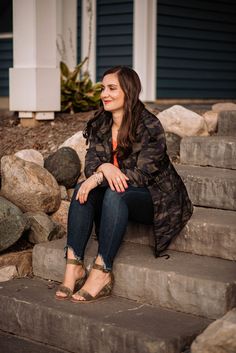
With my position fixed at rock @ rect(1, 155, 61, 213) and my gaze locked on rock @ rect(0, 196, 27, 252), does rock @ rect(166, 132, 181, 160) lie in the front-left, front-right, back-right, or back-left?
back-left

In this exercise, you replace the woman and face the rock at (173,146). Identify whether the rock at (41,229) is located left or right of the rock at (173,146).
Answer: left

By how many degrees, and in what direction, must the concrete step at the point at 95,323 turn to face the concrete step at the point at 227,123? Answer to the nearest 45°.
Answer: approximately 180°

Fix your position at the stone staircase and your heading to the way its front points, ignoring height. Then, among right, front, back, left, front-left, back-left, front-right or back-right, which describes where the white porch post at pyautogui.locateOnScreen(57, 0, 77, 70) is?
back-right

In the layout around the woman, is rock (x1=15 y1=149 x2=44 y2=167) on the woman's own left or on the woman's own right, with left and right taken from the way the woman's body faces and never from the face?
on the woman's own right

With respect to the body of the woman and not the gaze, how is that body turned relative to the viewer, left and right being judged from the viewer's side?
facing the viewer and to the left of the viewer

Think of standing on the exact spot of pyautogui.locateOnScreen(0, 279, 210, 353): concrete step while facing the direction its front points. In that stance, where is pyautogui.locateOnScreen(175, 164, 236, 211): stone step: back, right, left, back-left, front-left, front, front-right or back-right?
back

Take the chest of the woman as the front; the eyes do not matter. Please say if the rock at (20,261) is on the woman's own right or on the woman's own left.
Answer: on the woman's own right

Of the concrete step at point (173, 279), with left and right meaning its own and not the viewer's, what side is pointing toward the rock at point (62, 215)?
right

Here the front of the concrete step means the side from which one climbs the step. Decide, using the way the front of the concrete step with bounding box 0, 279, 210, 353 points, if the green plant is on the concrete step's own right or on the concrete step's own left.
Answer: on the concrete step's own right

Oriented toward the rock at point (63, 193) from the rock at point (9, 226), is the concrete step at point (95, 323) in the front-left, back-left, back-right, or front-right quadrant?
back-right

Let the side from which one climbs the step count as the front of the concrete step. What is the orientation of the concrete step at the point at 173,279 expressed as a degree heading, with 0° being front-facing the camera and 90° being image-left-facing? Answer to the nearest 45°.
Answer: approximately 45°

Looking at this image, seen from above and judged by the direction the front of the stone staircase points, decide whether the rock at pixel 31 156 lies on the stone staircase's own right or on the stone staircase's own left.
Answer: on the stone staircase's own right

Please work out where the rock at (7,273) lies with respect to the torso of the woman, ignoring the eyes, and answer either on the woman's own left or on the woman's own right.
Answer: on the woman's own right

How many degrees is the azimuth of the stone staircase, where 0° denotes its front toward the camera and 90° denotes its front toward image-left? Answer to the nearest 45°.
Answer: approximately 45°
